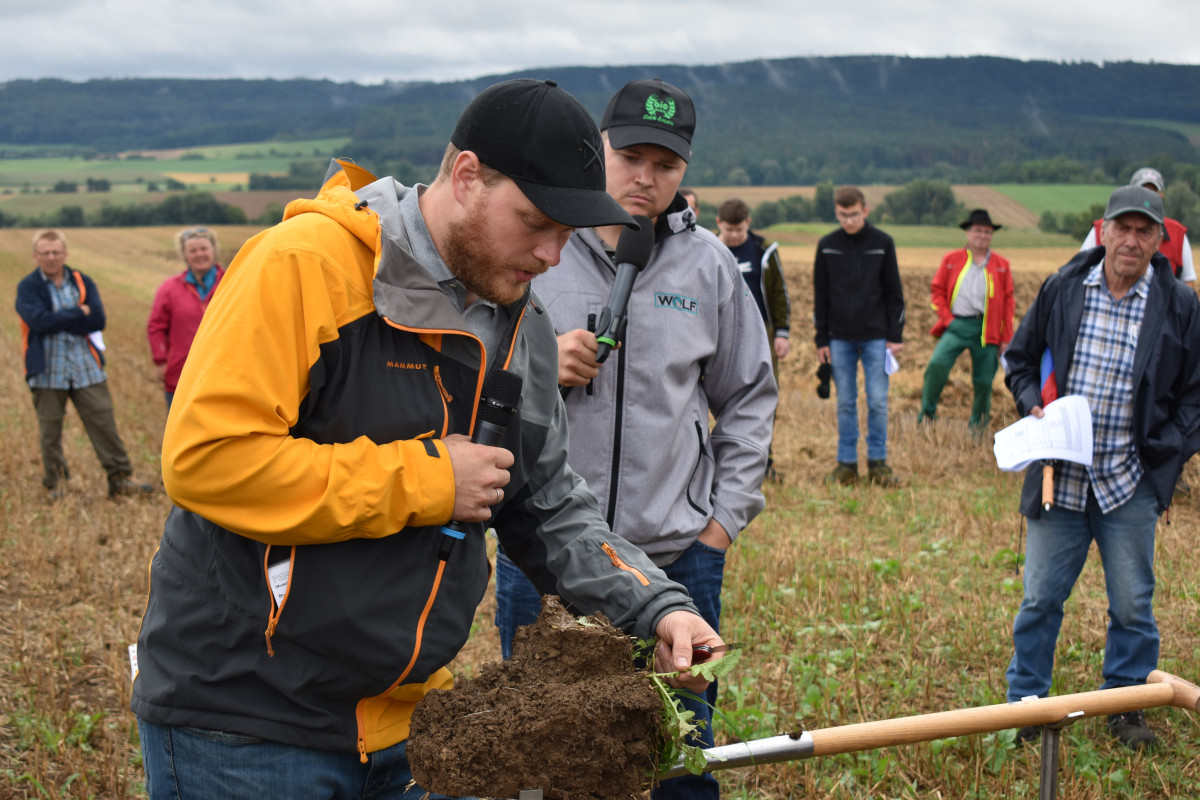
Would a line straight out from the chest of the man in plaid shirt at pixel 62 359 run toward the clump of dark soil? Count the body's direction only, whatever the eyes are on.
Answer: yes

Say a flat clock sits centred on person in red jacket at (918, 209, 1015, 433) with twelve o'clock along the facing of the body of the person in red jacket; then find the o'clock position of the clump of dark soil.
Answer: The clump of dark soil is roughly at 12 o'clock from the person in red jacket.

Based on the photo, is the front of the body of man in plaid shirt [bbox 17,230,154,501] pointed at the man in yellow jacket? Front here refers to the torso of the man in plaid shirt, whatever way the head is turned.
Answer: yes

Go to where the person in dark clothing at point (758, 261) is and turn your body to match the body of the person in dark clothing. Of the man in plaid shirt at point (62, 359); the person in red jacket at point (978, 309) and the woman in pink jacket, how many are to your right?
2

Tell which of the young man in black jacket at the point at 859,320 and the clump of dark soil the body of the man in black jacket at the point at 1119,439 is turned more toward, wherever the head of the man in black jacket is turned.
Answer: the clump of dark soil
